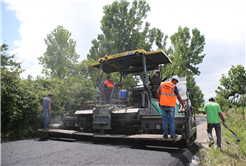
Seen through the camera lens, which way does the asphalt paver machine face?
facing away from the viewer and to the right of the viewer

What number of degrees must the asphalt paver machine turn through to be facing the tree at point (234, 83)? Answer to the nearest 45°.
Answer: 0° — it already faces it

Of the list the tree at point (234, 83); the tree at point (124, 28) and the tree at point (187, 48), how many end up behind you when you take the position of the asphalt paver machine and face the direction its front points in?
0

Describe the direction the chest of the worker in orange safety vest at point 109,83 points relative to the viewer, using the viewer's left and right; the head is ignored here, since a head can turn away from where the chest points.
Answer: facing away from the viewer

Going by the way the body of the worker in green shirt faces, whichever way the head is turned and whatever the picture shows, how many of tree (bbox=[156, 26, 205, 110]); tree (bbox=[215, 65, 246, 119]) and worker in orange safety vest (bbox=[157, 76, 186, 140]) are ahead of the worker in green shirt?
2

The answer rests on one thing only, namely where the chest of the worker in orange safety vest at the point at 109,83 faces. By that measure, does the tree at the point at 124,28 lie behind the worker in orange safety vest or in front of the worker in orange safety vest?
in front

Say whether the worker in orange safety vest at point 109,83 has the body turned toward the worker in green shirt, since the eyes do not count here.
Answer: no

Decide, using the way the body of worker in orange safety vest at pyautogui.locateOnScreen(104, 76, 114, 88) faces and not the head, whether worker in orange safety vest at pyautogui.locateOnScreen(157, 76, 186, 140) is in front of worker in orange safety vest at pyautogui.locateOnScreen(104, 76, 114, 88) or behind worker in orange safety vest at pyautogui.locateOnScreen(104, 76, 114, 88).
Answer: behind

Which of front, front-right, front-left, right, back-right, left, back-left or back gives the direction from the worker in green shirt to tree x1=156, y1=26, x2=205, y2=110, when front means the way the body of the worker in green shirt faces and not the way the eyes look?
front

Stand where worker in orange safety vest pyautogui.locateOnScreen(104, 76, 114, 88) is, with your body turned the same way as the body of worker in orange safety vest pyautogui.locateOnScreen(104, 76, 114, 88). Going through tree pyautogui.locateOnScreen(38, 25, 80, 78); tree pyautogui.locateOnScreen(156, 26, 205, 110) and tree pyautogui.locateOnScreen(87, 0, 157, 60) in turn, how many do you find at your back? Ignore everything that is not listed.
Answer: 0
